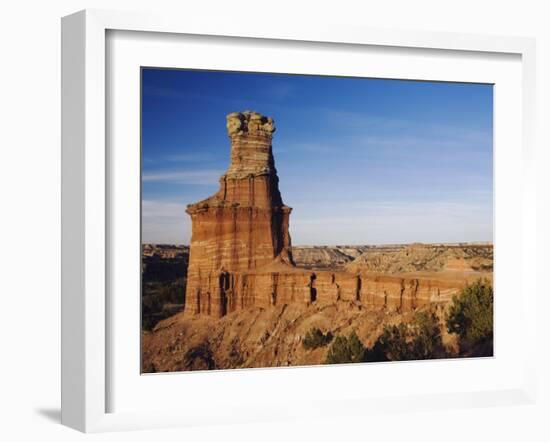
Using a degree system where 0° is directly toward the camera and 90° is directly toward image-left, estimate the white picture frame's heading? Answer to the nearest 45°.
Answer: approximately 315°
